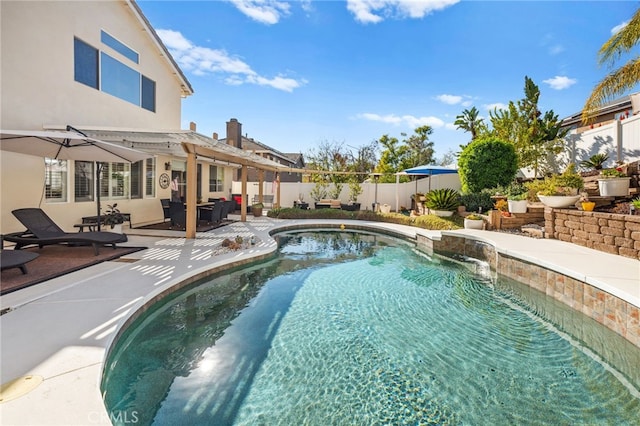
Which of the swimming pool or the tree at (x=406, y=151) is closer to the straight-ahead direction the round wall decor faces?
the swimming pool

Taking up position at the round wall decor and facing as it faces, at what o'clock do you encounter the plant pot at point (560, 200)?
The plant pot is roughly at 12 o'clock from the round wall decor.

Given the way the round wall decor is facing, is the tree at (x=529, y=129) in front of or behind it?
in front

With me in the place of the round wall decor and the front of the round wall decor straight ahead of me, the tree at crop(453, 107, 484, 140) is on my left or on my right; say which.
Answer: on my left

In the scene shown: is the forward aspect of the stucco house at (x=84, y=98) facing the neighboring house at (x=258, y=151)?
no

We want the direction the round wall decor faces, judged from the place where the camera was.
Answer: facing the viewer and to the right of the viewer

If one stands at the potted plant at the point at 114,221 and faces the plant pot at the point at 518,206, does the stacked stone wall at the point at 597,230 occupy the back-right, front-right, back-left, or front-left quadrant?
front-right
